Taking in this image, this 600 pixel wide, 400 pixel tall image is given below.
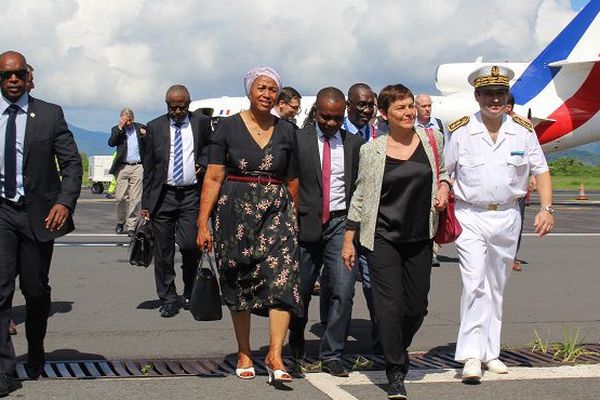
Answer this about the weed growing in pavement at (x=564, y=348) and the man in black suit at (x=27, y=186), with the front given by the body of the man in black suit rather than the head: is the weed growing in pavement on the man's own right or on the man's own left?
on the man's own left

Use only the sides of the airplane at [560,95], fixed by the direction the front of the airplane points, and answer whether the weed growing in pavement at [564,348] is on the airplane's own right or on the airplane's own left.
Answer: on the airplane's own left

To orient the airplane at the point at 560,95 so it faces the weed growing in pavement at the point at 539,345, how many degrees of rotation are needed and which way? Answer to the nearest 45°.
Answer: approximately 90° to its left

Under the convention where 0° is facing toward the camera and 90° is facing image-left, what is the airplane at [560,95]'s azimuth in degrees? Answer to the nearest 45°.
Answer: approximately 90°

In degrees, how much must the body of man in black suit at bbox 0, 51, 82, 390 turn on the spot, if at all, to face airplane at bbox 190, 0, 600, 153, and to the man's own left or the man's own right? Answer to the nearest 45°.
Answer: approximately 135° to the man's own left

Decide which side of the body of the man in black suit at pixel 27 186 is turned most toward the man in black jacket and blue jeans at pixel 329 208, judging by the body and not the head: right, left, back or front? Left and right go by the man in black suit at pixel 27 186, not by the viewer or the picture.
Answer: left

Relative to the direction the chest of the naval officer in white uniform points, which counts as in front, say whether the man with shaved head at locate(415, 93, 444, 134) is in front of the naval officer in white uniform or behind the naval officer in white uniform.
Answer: behind
